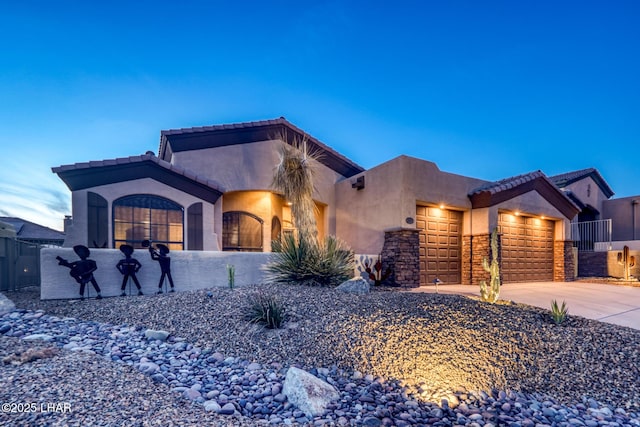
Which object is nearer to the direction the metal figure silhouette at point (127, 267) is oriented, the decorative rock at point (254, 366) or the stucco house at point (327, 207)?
the decorative rock

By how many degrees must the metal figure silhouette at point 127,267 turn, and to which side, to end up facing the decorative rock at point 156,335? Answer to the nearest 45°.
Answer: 0° — it already faces it

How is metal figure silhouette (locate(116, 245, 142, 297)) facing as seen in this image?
toward the camera

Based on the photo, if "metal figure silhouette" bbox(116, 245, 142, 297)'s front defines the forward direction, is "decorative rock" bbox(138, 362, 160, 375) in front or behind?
in front
